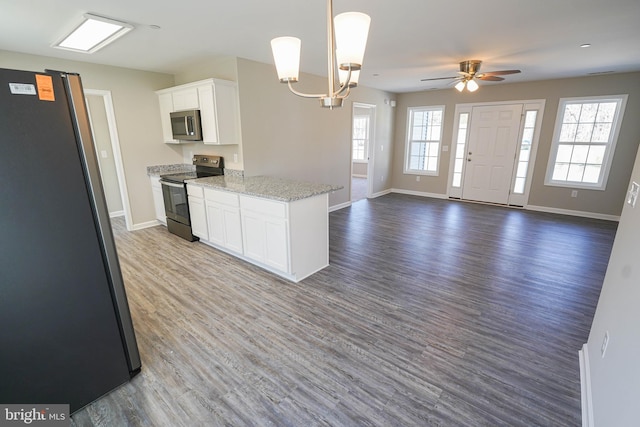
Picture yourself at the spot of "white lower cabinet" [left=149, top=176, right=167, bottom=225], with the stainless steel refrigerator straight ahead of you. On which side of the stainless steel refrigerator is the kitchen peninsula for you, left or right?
left

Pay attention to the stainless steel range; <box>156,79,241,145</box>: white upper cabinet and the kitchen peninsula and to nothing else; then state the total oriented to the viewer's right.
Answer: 0

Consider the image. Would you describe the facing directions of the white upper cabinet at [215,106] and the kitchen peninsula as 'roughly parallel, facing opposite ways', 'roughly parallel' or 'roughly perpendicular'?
roughly parallel

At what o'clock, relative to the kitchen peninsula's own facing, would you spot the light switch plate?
The light switch plate is roughly at 9 o'clock from the kitchen peninsula.

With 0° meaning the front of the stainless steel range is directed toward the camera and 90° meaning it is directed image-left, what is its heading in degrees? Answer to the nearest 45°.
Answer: approximately 45°

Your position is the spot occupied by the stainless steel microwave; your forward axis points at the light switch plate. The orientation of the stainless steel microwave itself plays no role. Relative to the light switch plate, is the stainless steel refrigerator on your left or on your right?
right

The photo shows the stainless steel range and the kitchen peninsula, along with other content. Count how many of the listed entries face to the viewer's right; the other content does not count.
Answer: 0

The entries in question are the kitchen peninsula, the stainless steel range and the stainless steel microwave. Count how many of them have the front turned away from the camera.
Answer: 0

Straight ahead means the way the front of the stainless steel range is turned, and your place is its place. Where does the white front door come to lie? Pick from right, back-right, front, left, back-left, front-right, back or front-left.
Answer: back-left

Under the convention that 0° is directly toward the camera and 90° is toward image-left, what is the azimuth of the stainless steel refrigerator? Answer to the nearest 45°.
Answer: approximately 225°

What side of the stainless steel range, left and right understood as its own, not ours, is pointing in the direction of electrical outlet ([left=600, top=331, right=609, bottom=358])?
left

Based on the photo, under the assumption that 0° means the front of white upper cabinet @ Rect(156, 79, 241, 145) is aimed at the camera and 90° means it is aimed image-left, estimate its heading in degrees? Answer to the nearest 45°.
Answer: approximately 45°

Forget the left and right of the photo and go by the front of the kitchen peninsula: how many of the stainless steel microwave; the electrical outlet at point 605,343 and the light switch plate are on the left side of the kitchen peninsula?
2

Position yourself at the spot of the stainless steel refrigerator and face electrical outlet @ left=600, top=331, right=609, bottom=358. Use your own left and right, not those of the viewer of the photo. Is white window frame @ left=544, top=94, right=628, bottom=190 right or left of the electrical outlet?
left

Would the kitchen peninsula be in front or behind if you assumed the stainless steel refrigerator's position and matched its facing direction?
in front

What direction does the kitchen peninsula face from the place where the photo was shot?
facing the viewer and to the left of the viewer
